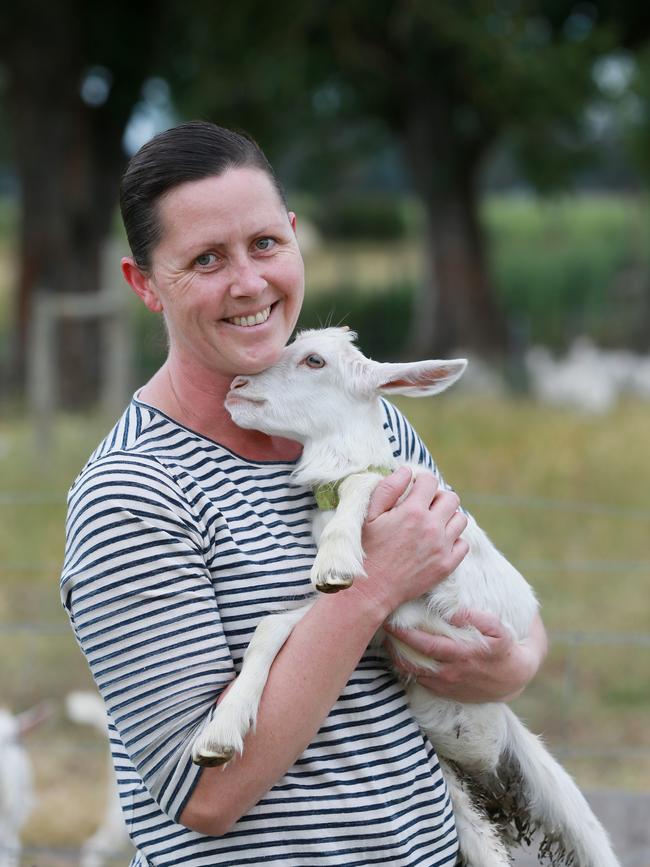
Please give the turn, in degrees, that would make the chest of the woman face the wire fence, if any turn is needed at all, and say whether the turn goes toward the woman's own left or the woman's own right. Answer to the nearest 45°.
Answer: approximately 135° to the woman's own left

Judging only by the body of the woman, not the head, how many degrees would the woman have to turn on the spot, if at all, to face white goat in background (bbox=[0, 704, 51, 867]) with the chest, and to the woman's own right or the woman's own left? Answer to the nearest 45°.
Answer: approximately 180°

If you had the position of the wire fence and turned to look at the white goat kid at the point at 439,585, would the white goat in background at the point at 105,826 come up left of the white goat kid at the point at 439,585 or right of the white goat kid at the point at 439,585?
right

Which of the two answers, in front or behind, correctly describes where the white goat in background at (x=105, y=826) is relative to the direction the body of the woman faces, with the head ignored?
behind
